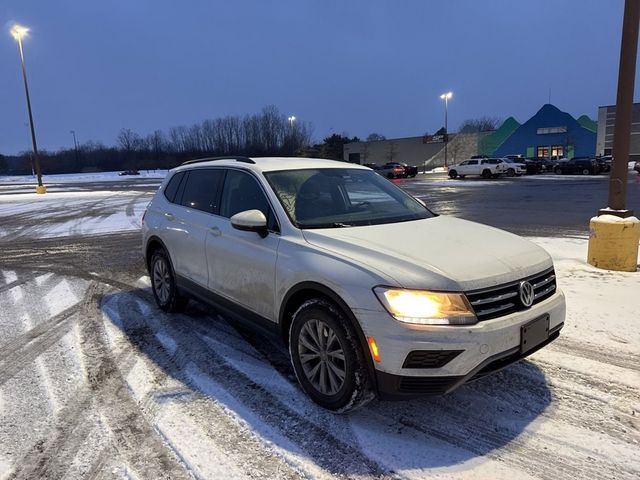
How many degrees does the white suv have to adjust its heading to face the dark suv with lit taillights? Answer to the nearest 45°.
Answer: approximately 135° to its left

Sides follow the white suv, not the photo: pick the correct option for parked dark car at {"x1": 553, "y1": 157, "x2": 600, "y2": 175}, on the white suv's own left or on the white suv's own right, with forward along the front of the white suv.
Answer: on the white suv's own left

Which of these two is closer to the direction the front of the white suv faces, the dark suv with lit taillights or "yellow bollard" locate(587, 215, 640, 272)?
the yellow bollard

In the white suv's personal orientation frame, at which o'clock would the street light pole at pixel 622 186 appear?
The street light pole is roughly at 9 o'clock from the white suv.

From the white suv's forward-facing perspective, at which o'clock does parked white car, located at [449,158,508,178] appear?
The parked white car is roughly at 8 o'clock from the white suv.

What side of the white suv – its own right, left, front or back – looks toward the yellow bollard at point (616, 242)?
left

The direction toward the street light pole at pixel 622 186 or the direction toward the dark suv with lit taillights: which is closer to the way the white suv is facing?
the street light pole

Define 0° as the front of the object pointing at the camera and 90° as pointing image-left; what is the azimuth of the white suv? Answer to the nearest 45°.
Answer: approximately 315°

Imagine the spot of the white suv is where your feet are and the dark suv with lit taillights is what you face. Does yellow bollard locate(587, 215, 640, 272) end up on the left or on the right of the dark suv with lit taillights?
right
